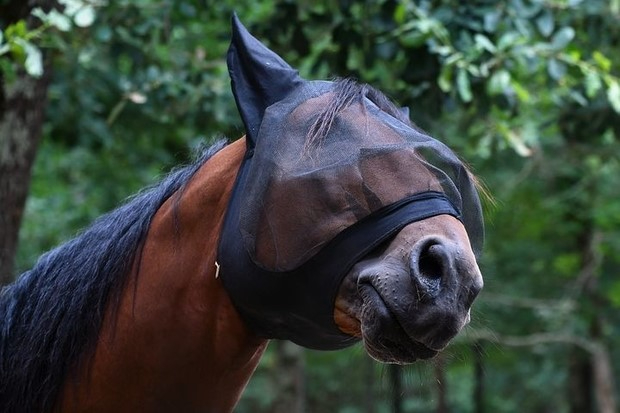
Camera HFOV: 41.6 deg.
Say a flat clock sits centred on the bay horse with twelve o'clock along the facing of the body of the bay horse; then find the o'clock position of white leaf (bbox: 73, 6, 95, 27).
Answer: The white leaf is roughly at 7 o'clock from the bay horse.

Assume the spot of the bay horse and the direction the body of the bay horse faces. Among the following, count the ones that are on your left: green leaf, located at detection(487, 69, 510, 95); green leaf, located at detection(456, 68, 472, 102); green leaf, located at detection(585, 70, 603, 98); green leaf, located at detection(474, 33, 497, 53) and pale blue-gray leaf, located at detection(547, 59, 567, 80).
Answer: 5

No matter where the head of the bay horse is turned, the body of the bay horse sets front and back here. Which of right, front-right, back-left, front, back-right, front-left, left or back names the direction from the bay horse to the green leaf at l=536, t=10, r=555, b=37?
left

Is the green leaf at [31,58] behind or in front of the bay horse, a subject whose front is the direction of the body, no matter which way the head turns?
behind

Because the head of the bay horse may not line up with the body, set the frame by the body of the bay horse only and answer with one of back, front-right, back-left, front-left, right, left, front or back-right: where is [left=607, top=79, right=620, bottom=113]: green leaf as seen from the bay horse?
left

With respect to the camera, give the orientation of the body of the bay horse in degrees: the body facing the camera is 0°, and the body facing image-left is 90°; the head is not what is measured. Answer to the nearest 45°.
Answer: approximately 315°

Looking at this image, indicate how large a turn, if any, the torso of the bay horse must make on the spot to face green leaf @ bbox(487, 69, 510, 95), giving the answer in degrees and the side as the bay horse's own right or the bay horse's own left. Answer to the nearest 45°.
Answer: approximately 90° to the bay horse's own left

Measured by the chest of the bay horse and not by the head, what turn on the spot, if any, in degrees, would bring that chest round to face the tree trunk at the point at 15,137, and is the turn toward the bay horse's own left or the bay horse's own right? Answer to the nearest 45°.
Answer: approximately 180°

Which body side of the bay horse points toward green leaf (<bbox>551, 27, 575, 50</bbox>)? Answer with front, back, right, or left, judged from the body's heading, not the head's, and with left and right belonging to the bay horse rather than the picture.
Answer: left

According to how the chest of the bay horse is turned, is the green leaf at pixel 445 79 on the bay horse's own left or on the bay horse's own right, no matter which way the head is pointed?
on the bay horse's own left
